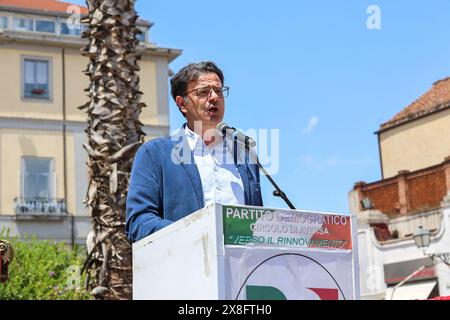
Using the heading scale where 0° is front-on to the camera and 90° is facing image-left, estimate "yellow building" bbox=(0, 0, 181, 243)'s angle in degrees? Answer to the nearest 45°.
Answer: approximately 0°

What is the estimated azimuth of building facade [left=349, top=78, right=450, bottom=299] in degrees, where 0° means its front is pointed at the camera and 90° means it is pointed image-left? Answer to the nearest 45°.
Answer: approximately 45°

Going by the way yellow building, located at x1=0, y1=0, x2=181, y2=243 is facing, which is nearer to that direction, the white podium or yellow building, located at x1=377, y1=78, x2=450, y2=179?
the white podium

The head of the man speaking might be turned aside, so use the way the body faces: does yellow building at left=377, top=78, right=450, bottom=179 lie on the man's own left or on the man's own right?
on the man's own left

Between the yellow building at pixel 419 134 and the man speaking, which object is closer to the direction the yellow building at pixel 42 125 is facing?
the man speaking

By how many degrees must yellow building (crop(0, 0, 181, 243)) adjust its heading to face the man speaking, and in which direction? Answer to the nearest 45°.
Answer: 0° — it already faces them

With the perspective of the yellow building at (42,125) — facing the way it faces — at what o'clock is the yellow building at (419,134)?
the yellow building at (419,134) is roughly at 9 o'clock from the yellow building at (42,125).

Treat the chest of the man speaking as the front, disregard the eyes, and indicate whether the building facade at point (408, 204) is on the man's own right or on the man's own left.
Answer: on the man's own left
